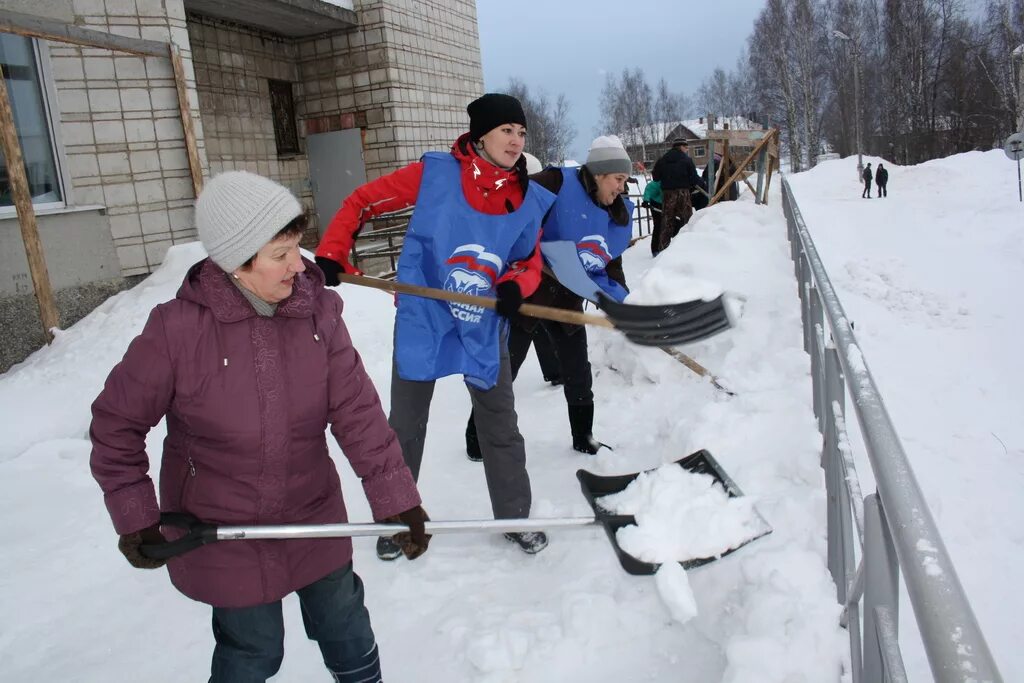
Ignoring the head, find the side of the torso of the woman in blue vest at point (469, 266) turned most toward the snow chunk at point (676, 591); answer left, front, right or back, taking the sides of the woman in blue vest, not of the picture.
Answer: front

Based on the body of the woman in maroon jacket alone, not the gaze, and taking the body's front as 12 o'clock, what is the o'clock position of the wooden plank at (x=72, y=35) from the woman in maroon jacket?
The wooden plank is roughly at 7 o'clock from the woman in maroon jacket.

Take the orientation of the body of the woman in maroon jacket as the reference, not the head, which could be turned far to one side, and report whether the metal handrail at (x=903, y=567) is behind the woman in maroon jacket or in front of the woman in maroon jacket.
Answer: in front

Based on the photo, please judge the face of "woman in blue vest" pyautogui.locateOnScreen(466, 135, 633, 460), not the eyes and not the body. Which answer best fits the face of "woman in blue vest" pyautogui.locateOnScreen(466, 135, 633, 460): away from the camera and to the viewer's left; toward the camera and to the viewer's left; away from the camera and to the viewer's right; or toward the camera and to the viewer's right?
toward the camera and to the viewer's right

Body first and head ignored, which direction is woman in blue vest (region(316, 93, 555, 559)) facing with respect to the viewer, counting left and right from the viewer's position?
facing the viewer and to the right of the viewer

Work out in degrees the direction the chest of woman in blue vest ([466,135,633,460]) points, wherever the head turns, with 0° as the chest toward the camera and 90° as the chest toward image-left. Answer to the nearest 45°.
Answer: approximately 315°

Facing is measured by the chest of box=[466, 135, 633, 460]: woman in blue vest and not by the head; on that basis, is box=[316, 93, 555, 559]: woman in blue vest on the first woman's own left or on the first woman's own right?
on the first woman's own right

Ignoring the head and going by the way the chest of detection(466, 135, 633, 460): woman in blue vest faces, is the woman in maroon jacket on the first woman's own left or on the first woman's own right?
on the first woman's own right

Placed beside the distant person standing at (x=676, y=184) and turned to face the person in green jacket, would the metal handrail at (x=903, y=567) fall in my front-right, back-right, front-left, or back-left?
back-left

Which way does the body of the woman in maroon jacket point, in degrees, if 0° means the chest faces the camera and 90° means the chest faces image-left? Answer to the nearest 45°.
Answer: approximately 315°

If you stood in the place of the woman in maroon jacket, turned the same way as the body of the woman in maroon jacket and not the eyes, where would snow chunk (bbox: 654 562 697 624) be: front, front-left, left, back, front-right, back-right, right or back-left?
front-left

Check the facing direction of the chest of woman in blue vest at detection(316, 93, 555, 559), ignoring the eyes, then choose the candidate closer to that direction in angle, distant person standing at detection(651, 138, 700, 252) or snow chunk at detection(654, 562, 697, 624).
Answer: the snow chunk

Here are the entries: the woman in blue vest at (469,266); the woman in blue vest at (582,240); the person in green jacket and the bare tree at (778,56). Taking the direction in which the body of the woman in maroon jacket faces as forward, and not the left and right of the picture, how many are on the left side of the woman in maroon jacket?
4

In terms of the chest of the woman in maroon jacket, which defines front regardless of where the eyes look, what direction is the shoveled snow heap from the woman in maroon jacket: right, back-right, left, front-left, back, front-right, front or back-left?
front-left
